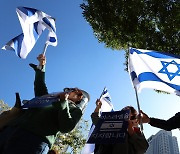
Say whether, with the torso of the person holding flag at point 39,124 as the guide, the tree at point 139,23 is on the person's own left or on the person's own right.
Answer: on the person's own left

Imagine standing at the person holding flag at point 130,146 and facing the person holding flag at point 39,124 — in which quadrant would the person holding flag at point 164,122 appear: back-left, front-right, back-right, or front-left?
back-left

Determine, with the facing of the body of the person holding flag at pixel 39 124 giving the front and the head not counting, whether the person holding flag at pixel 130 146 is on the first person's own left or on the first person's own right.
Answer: on the first person's own left

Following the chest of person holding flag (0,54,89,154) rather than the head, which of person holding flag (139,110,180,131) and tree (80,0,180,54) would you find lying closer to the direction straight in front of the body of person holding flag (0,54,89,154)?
the person holding flag

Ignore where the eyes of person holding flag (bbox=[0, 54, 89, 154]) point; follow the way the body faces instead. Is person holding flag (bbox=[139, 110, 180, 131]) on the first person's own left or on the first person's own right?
on the first person's own left

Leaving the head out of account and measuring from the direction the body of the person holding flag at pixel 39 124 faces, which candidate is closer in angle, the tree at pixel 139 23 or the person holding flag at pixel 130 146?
the person holding flag
